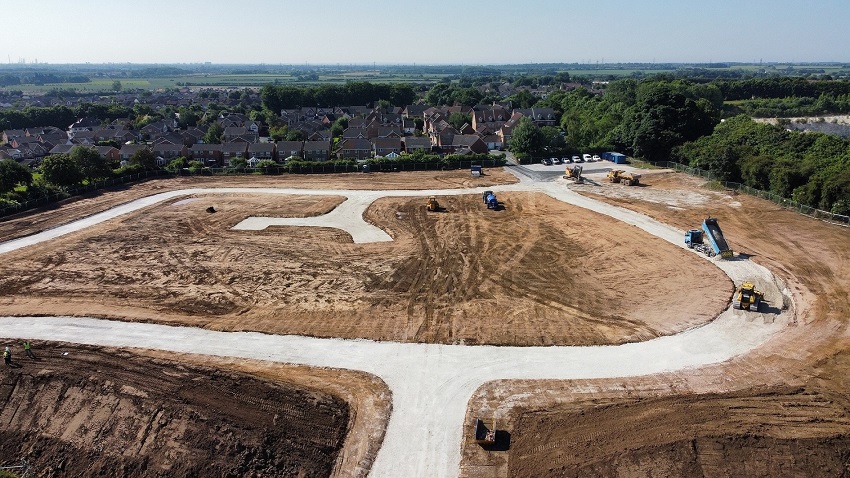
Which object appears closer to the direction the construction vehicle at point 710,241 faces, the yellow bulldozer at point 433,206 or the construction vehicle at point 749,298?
the yellow bulldozer

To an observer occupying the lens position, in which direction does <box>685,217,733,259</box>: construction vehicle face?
facing away from the viewer and to the left of the viewer

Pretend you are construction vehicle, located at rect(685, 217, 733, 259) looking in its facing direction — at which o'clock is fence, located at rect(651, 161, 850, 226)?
The fence is roughly at 2 o'clock from the construction vehicle.

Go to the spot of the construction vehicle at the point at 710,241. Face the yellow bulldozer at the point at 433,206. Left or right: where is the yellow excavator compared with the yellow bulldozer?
right

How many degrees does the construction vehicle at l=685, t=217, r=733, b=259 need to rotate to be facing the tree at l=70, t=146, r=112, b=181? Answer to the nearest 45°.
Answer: approximately 45° to its left

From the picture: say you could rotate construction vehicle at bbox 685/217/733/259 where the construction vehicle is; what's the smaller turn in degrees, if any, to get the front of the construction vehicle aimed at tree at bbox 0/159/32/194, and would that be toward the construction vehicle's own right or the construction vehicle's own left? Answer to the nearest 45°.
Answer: approximately 45° to the construction vehicle's own left

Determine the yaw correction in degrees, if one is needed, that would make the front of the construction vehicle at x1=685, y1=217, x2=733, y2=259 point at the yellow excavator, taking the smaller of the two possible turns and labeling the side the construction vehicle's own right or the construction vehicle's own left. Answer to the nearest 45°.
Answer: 0° — it already faces it

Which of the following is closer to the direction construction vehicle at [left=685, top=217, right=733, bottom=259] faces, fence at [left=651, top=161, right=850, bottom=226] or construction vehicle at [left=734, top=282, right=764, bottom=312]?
the fence

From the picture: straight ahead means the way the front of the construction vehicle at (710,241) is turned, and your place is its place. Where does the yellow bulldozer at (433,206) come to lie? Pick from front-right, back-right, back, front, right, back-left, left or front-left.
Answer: front-left

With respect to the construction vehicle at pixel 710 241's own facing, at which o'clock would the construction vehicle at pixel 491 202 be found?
the construction vehicle at pixel 491 202 is roughly at 11 o'clock from the construction vehicle at pixel 710 241.

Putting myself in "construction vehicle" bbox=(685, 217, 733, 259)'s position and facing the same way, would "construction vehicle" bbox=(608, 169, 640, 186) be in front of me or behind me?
in front
